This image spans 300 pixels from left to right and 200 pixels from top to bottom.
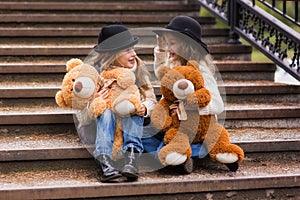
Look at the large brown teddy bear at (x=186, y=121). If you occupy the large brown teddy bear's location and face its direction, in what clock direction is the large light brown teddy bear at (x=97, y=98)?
The large light brown teddy bear is roughly at 3 o'clock from the large brown teddy bear.

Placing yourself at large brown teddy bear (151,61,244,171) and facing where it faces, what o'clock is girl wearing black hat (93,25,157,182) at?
The girl wearing black hat is roughly at 3 o'clock from the large brown teddy bear.

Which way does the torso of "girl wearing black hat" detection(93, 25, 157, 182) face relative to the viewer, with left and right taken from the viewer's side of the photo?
facing the viewer

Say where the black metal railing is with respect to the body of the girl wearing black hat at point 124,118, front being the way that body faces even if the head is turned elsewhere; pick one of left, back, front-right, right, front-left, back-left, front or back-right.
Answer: back-left

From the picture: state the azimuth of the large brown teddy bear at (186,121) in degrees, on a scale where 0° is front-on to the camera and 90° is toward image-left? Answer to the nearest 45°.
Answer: approximately 0°

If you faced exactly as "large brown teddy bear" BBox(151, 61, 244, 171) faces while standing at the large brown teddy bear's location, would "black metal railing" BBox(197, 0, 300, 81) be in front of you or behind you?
behind

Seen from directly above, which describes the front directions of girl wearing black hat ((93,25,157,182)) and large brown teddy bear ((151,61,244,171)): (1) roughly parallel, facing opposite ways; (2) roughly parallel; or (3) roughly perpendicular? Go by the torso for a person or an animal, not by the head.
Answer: roughly parallel

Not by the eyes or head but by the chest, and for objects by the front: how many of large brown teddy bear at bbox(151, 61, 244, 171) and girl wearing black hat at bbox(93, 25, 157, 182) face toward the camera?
2

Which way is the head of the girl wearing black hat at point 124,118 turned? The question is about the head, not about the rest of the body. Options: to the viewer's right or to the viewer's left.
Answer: to the viewer's right

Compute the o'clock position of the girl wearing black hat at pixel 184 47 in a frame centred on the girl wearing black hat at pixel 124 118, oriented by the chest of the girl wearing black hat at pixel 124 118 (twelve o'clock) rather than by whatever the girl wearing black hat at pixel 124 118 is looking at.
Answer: the girl wearing black hat at pixel 184 47 is roughly at 8 o'clock from the girl wearing black hat at pixel 124 118.

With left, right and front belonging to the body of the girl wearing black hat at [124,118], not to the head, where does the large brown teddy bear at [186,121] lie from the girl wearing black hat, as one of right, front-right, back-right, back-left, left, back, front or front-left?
left

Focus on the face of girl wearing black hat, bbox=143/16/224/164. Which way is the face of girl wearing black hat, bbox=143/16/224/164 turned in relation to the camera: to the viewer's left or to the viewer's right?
to the viewer's left
